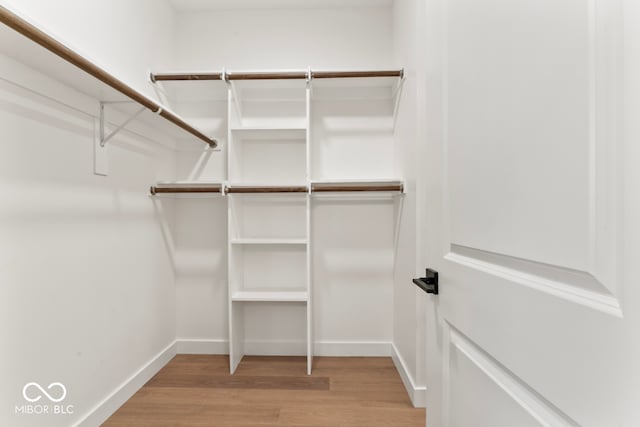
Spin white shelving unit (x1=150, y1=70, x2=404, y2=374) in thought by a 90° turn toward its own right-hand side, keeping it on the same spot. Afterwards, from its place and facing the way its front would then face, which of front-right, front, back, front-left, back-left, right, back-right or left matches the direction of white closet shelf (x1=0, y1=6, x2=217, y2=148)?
front-left

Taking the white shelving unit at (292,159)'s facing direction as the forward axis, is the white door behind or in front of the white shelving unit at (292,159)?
in front

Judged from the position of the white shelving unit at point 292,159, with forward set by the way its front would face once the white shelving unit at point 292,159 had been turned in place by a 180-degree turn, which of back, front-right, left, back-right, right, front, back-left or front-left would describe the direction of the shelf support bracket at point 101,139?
back-left

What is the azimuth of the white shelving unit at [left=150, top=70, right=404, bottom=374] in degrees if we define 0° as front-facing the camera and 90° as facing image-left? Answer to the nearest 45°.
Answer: approximately 0°
